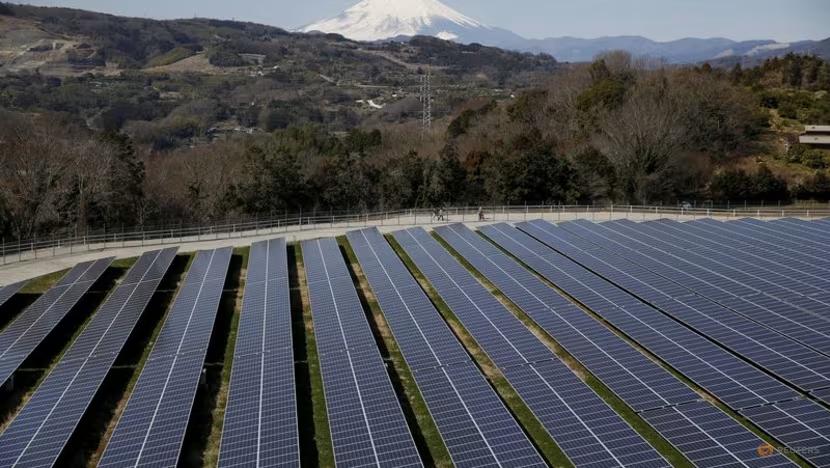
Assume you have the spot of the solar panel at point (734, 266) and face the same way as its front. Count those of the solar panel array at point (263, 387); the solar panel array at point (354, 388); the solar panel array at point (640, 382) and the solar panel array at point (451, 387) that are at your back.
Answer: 0

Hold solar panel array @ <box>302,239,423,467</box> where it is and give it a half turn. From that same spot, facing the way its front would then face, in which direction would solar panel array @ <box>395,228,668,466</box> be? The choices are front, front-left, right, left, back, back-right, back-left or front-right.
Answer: front

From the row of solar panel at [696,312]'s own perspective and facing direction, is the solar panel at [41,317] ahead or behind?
ahead

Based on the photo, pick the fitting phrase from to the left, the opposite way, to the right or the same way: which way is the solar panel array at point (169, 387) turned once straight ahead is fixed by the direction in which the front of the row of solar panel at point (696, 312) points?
the same way

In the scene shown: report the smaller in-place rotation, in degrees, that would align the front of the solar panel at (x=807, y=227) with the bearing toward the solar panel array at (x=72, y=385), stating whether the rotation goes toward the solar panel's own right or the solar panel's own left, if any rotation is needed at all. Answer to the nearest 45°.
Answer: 0° — it already faces it

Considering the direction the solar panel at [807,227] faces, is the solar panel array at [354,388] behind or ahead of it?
ahead

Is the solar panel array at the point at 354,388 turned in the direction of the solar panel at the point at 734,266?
no

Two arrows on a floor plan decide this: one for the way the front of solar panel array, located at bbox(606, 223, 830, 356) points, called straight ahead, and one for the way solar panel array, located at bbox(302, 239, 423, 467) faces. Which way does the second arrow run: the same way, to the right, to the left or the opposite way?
the same way

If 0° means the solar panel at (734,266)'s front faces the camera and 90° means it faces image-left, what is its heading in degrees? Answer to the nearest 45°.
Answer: approximately 45°

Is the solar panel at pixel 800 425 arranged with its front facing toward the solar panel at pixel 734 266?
no

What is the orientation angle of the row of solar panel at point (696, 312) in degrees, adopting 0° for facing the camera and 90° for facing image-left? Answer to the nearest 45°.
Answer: approximately 45°

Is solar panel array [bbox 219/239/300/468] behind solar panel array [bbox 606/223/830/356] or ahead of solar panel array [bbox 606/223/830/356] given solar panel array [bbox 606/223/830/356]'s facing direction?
ahead

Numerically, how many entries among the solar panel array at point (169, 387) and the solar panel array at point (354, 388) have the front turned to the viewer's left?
2

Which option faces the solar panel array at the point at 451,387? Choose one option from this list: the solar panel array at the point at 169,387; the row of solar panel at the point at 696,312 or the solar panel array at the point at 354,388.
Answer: the row of solar panel

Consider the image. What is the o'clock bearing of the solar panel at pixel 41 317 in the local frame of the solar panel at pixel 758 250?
the solar panel at pixel 41 317 is roughly at 12 o'clock from the solar panel at pixel 758 250.

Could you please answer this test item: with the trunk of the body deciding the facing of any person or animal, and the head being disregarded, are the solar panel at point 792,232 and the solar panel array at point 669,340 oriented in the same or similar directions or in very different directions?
same or similar directions

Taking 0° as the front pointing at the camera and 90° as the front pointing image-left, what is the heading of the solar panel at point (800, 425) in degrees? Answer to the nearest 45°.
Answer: approximately 45°
